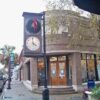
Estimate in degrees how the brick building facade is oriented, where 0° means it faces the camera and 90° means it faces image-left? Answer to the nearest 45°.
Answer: approximately 0°

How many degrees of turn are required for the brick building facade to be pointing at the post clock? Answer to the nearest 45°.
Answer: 0° — it already faces it
